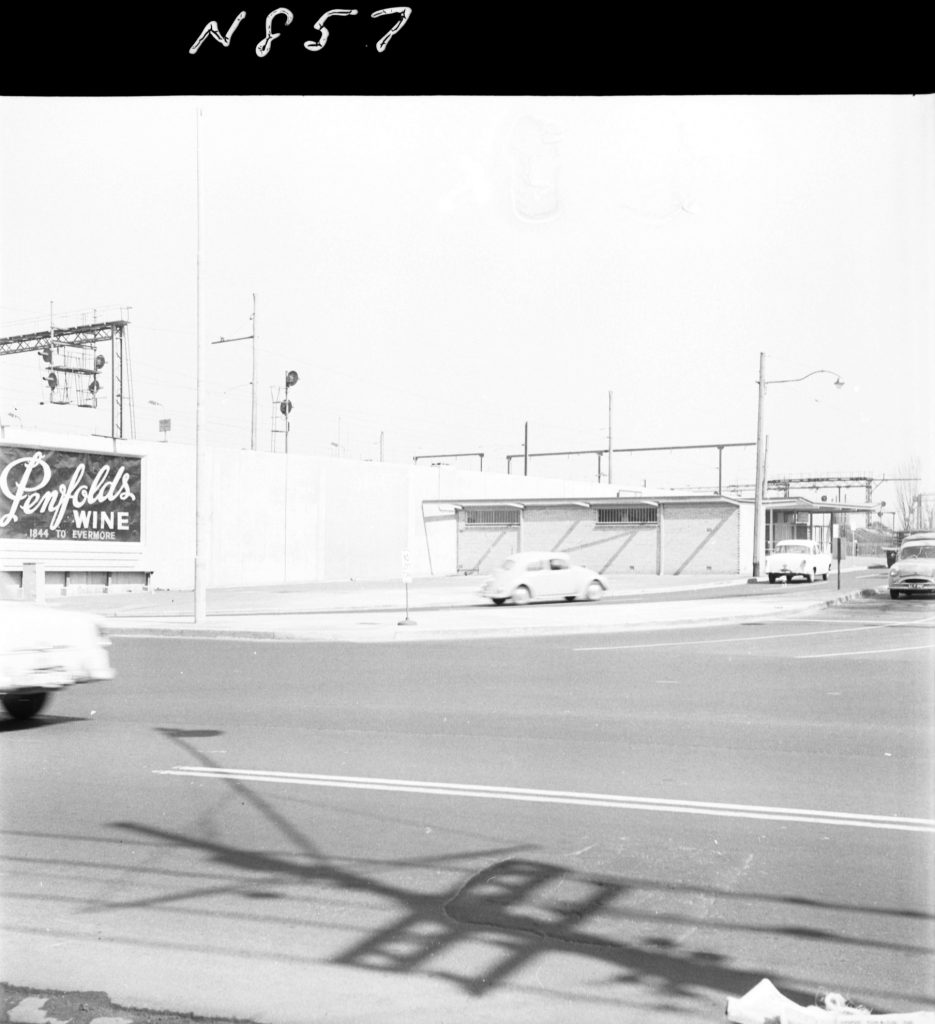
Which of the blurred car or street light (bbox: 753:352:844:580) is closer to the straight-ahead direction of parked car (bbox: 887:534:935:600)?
the blurred car

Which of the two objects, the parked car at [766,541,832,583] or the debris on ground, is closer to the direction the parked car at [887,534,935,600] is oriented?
the debris on ground

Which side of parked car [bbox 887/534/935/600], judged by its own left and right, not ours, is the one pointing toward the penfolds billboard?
right

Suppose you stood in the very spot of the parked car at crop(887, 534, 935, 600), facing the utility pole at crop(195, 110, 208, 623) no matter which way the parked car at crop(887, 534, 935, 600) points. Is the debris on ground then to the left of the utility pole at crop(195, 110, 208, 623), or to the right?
left

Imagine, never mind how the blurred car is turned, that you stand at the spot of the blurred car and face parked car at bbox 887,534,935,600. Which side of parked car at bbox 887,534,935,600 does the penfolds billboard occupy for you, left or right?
left

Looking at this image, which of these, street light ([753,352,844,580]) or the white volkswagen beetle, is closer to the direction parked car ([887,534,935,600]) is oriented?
the white volkswagen beetle

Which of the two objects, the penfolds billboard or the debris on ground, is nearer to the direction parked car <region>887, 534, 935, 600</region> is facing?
the debris on ground

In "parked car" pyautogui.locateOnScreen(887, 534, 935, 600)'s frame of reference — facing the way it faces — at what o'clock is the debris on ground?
The debris on ground is roughly at 12 o'clock from the parked car.

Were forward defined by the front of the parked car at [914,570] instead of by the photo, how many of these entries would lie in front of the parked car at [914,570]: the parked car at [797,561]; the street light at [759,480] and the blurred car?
1

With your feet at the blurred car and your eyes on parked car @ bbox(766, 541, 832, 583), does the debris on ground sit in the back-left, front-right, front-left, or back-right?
back-right

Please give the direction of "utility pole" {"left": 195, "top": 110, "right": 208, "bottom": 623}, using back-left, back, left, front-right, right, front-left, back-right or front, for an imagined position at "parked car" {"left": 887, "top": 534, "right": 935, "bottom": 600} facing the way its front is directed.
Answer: front-right

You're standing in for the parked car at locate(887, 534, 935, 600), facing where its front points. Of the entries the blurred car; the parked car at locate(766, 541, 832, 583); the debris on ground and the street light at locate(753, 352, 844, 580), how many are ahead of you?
2

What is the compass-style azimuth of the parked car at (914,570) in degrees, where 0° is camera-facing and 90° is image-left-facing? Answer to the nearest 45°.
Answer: approximately 0°

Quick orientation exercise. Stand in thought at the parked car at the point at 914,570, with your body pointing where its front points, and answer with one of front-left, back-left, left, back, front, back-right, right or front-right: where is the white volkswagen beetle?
front-right
